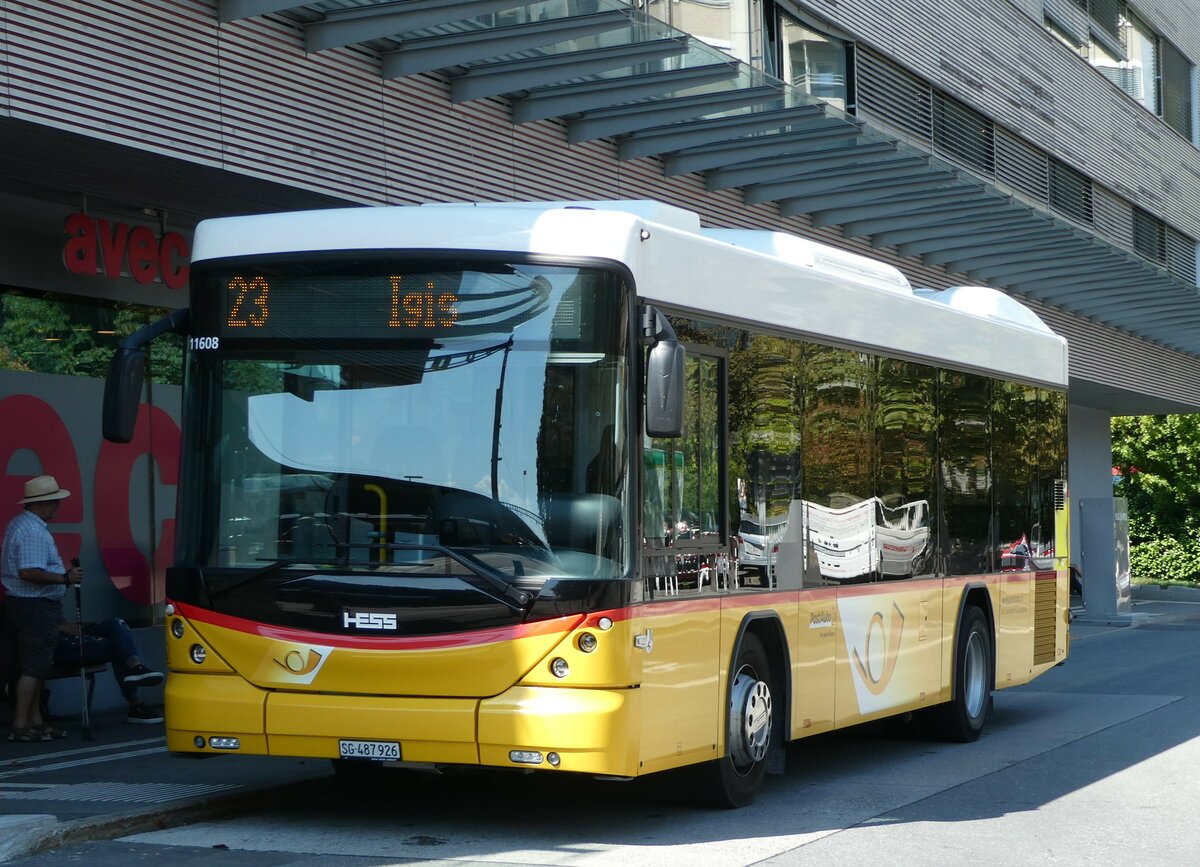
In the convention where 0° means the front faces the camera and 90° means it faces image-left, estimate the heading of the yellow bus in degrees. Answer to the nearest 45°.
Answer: approximately 45°

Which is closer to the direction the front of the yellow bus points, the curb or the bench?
the curb

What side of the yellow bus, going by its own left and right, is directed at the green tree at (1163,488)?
back

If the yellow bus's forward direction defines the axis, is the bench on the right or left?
on its right

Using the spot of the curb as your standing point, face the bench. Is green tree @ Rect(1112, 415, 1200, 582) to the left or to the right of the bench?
right

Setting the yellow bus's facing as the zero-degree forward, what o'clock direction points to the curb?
The curb is roughly at 12 o'clock from the yellow bus.

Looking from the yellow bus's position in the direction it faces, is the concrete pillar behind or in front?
behind
